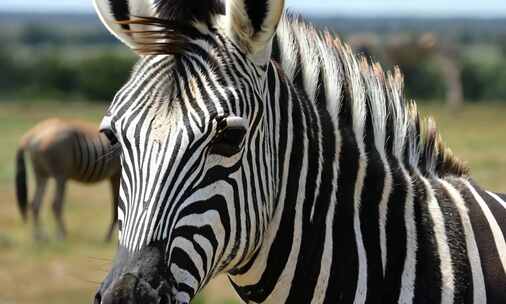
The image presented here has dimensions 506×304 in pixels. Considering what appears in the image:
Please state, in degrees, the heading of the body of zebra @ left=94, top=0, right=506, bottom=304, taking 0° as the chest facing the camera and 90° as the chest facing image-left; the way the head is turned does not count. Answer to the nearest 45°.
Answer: approximately 45°

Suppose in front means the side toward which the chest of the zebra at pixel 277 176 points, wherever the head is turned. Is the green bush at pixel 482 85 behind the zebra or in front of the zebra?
behind

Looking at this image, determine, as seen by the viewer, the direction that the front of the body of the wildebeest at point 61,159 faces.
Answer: to the viewer's right

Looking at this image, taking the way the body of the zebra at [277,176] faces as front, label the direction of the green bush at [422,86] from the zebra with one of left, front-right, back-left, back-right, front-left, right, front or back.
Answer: back-right

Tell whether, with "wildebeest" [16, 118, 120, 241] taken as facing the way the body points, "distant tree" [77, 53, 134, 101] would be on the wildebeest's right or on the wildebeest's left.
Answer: on the wildebeest's left

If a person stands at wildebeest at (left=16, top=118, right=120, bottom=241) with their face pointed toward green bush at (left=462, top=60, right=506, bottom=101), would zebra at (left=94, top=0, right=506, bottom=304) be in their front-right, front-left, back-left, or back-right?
back-right
